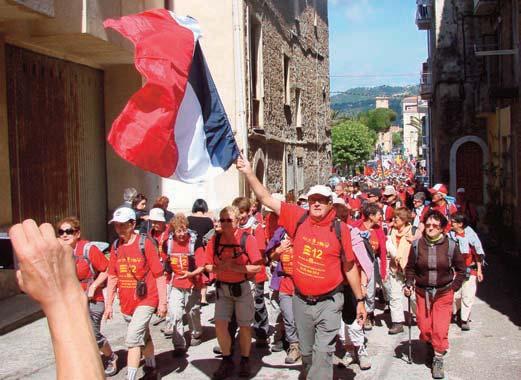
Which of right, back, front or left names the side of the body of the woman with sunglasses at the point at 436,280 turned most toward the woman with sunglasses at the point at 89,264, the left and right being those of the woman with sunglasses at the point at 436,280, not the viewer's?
right

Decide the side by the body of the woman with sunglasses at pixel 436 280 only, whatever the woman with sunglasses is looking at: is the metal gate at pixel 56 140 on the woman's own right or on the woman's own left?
on the woman's own right

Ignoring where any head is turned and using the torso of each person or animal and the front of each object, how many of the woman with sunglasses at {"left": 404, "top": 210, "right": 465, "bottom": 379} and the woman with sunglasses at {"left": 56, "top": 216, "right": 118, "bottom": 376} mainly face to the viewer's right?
0

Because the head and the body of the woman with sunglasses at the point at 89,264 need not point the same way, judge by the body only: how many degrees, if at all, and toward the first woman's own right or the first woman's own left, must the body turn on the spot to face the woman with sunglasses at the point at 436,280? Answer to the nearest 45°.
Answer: approximately 135° to the first woman's own left

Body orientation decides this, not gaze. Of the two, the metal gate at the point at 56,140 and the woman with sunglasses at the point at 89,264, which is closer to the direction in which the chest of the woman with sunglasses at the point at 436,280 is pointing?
the woman with sunglasses

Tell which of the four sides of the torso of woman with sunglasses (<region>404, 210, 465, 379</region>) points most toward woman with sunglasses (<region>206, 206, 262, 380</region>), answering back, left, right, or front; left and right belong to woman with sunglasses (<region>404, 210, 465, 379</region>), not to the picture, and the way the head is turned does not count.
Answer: right

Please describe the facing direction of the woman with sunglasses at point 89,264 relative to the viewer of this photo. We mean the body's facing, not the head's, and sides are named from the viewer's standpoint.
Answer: facing the viewer and to the left of the viewer

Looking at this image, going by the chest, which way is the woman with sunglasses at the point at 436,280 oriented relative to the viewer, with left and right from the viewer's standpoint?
facing the viewer
